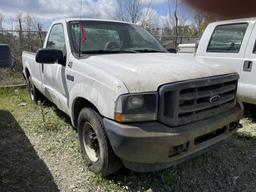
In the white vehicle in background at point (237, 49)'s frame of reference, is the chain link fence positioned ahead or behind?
behind

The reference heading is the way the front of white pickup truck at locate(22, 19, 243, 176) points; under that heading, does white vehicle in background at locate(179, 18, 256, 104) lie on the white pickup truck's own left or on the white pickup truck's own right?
on the white pickup truck's own left

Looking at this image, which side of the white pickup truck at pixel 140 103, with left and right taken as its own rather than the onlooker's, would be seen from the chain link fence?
back

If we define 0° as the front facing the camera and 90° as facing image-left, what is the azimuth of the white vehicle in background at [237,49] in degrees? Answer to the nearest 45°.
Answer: approximately 315°

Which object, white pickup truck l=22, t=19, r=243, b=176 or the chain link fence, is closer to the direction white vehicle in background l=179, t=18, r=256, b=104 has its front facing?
the white pickup truck

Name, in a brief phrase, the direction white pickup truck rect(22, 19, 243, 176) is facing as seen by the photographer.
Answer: facing the viewer and to the right of the viewer

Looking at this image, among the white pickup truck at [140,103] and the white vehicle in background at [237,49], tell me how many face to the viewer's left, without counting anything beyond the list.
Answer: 0
